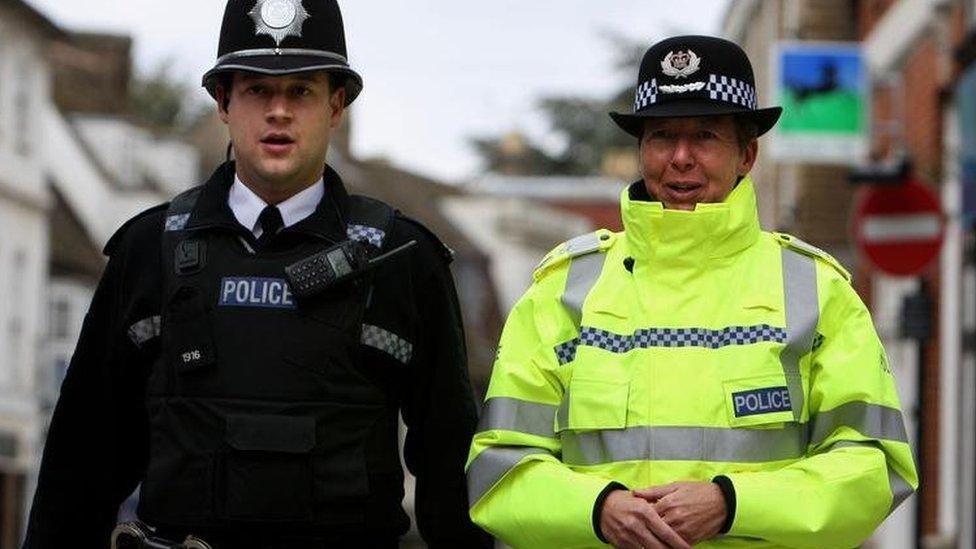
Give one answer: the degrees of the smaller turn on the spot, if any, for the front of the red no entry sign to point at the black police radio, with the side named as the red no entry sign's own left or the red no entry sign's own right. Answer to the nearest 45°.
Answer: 0° — it already faces it

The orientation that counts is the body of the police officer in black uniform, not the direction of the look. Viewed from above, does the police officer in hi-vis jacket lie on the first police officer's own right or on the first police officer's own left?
on the first police officer's own left

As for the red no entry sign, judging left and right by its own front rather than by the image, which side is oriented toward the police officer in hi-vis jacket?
front

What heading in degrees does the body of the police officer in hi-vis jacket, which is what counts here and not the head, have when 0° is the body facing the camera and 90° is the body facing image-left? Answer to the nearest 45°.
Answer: approximately 0°

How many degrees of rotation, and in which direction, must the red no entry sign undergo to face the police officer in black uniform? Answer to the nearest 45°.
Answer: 0° — it already faces them

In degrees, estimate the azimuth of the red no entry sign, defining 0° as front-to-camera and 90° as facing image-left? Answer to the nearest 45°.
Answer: approximately 0°

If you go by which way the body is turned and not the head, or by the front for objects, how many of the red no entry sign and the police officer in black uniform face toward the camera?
2
